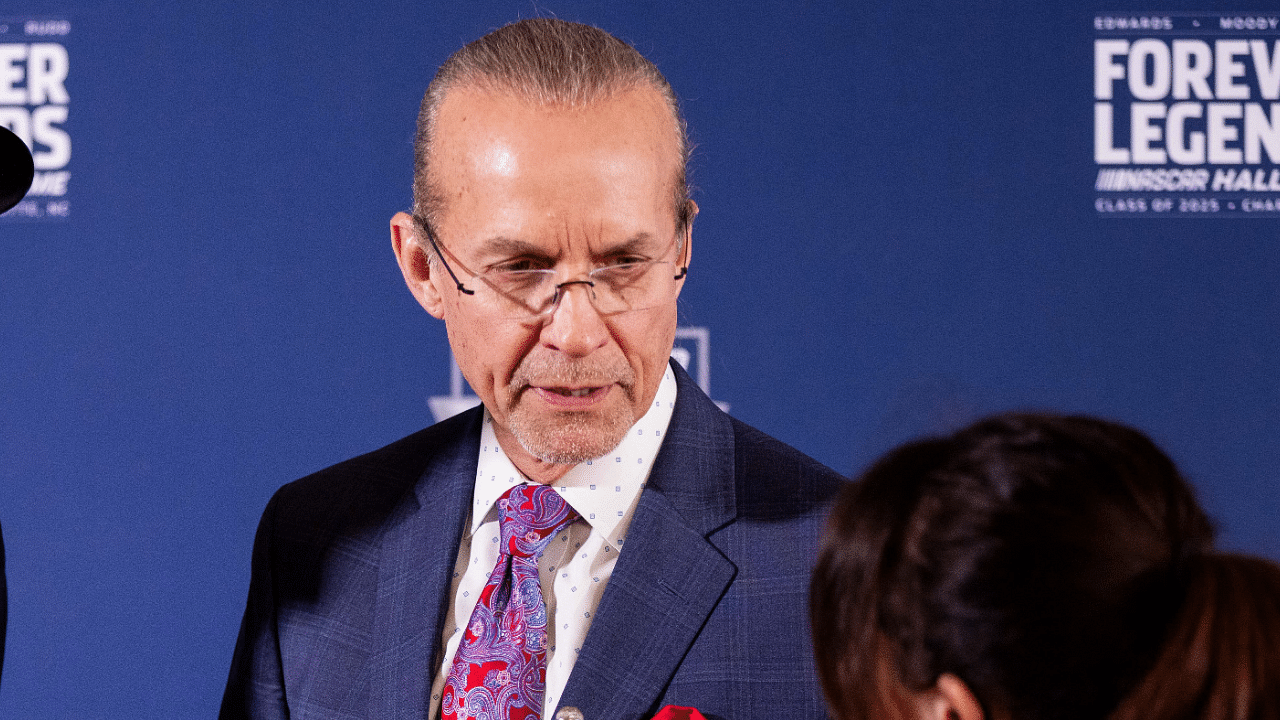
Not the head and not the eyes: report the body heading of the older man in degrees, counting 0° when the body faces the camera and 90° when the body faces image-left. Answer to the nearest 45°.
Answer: approximately 0°
